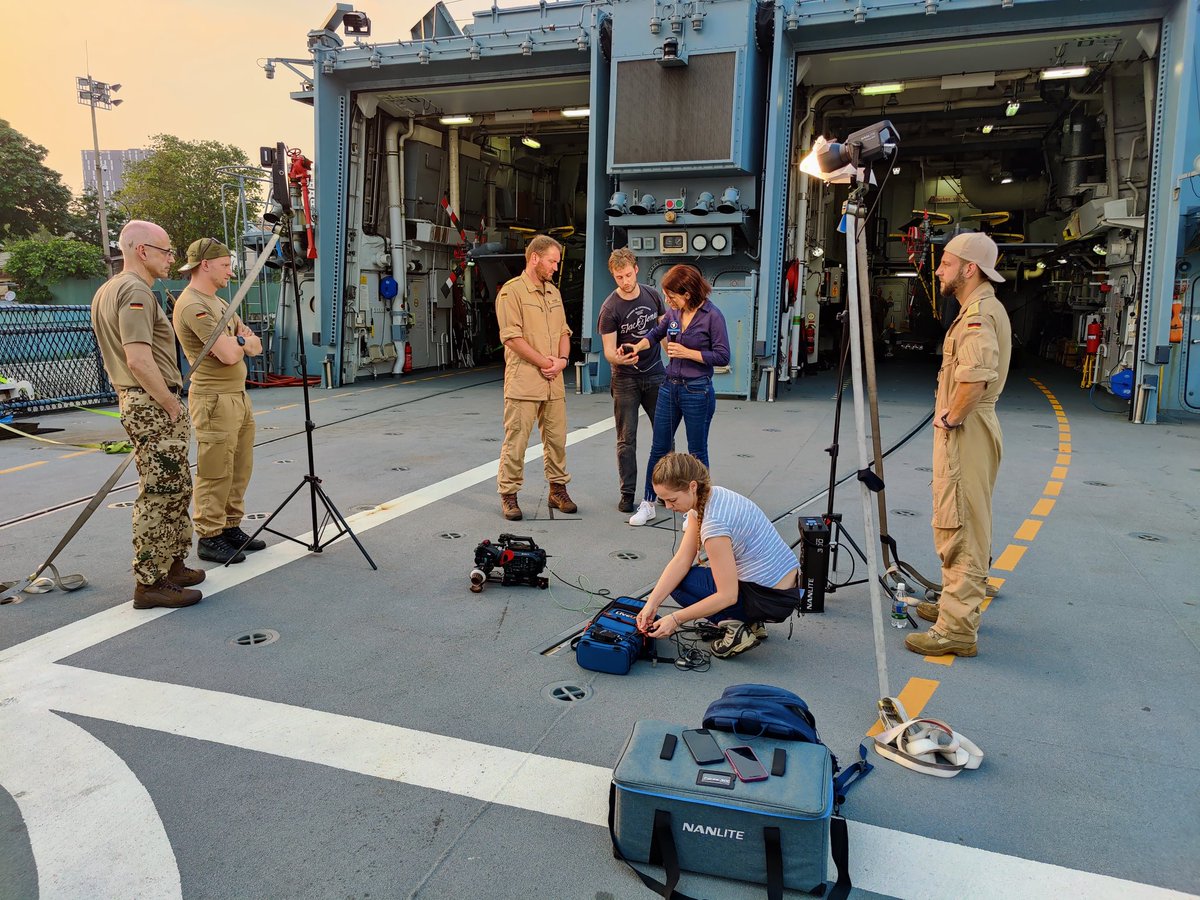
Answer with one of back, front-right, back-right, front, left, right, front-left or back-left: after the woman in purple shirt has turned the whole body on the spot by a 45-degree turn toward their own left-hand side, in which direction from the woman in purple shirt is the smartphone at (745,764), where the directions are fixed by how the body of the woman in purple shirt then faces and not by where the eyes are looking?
front

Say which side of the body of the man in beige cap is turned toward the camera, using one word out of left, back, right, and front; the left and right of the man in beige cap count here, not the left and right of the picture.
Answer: left

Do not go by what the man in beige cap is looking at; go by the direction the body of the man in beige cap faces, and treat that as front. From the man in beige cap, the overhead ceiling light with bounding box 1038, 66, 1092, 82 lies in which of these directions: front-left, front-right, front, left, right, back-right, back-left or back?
right

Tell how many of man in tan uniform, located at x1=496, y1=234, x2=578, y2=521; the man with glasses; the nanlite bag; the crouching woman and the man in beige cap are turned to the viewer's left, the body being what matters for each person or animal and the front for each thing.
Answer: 2

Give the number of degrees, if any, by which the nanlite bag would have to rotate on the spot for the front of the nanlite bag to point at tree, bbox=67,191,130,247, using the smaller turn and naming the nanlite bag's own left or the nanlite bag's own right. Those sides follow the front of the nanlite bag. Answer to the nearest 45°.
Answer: approximately 135° to the nanlite bag's own right

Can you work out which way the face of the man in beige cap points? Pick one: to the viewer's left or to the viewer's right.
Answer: to the viewer's left

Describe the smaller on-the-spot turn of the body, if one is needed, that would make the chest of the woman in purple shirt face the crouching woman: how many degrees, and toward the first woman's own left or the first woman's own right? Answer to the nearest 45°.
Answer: approximately 45° to the first woman's own left

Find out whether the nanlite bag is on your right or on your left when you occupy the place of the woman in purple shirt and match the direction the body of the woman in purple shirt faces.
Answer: on your left

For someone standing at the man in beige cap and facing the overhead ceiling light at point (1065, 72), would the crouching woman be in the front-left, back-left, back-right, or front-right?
back-left

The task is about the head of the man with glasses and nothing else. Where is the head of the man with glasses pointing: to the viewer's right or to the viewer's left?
to the viewer's right

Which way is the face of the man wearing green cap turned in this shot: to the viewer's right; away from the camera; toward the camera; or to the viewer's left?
to the viewer's right

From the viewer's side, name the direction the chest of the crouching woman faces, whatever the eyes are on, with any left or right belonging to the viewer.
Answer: facing to the left of the viewer

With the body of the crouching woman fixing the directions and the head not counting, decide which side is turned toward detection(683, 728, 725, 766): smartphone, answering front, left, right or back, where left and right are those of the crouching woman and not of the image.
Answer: left

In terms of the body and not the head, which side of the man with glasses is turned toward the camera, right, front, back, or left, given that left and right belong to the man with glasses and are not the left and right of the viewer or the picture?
right
